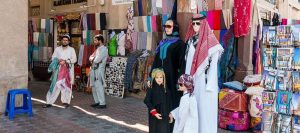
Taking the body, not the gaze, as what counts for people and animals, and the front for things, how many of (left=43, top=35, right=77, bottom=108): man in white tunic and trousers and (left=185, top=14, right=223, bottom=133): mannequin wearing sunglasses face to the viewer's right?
0

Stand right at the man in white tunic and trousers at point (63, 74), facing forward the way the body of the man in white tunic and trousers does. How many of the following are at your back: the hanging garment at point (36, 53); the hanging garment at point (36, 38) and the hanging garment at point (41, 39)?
3

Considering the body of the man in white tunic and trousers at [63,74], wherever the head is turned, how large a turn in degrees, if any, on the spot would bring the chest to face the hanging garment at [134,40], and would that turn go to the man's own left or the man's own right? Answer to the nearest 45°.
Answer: approximately 135° to the man's own left

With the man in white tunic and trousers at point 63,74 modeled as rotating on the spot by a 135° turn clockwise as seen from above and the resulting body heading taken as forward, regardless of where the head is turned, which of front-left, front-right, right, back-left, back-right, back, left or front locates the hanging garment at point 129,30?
right

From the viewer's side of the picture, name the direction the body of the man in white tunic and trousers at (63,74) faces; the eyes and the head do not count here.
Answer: toward the camera

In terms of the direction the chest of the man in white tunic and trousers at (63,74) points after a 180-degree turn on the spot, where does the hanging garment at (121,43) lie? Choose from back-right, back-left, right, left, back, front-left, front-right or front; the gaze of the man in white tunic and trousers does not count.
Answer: front-right

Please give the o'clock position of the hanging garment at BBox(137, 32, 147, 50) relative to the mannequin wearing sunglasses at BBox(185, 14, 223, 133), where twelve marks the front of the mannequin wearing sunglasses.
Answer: The hanging garment is roughly at 4 o'clock from the mannequin wearing sunglasses.

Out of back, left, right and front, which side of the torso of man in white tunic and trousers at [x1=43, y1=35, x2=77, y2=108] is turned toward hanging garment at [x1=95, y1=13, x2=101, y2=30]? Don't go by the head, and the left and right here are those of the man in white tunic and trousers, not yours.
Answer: back

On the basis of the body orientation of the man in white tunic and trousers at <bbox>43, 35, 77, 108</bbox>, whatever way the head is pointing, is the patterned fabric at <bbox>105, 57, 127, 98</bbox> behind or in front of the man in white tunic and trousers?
behind

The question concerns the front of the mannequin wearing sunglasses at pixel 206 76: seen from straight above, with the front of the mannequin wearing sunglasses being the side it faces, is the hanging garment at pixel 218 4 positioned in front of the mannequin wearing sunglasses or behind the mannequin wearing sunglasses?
behind

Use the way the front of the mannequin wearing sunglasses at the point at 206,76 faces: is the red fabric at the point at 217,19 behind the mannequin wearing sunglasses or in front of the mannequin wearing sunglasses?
behind

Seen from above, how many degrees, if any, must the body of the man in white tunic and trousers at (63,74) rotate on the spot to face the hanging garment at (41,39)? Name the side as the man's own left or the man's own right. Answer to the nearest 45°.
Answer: approximately 180°

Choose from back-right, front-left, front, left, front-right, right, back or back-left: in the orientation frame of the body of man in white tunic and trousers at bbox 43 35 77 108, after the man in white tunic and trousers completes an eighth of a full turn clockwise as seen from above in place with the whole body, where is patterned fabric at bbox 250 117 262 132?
left

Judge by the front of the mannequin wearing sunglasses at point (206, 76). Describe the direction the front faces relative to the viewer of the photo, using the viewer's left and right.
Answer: facing the viewer and to the left of the viewer

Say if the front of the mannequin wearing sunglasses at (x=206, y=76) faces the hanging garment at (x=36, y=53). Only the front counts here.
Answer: no
